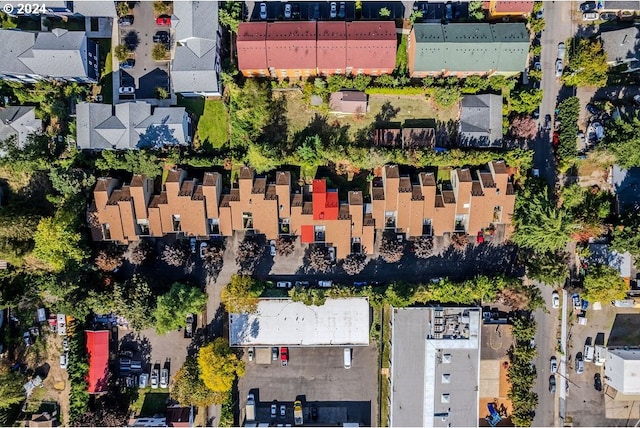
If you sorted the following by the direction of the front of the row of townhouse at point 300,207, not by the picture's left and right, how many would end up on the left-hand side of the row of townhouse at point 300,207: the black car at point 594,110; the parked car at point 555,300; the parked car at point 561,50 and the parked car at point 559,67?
4

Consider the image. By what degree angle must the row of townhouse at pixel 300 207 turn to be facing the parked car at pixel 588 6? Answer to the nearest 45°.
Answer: approximately 90° to its left

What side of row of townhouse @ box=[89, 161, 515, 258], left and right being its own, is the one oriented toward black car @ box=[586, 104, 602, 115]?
left

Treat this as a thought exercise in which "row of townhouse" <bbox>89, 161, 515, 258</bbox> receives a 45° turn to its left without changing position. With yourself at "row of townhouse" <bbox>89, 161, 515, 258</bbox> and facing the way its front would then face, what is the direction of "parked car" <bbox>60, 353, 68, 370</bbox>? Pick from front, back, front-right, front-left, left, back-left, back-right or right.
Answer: back-right

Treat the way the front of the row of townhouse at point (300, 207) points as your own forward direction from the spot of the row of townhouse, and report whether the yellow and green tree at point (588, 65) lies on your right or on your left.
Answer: on your left

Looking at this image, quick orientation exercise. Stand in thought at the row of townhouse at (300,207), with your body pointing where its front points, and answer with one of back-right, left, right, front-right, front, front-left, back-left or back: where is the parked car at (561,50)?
left

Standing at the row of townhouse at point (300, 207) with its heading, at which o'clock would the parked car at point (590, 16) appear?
The parked car is roughly at 9 o'clock from the row of townhouse.

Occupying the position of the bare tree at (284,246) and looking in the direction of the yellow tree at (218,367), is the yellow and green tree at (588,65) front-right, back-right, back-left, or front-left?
back-left

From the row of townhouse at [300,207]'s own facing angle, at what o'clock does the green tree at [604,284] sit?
The green tree is roughly at 9 o'clock from the row of townhouse.

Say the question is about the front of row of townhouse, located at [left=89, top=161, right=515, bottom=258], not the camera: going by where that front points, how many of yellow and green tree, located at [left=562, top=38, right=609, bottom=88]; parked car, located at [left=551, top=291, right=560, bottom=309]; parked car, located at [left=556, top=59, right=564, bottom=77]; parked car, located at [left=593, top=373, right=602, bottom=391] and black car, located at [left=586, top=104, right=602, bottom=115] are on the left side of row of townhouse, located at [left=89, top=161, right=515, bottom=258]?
5

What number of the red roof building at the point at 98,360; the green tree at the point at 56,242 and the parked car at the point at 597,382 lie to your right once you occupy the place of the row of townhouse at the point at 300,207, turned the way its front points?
2

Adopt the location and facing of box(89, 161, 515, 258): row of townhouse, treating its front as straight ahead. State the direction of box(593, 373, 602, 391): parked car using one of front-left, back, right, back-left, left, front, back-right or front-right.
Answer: left

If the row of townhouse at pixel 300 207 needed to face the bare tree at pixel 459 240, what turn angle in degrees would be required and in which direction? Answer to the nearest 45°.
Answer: approximately 90° to its left

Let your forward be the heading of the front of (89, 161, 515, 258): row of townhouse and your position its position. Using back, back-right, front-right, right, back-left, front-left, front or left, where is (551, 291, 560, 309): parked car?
left
